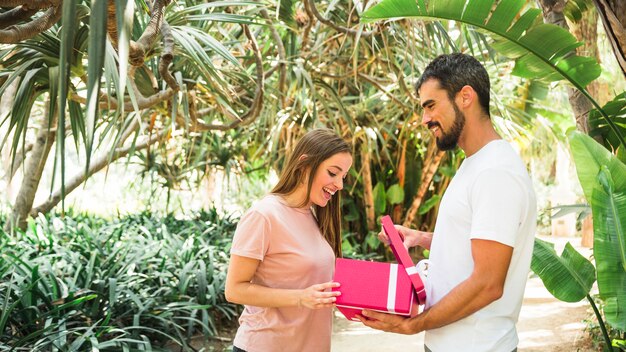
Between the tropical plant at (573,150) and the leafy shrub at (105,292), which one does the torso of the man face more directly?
the leafy shrub

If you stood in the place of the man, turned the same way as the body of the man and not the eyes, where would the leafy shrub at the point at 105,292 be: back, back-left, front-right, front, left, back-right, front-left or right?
front-right

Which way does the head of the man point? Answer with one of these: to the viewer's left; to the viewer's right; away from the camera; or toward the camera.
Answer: to the viewer's left

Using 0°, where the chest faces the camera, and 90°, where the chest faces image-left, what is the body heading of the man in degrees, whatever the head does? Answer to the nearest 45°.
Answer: approximately 90°
